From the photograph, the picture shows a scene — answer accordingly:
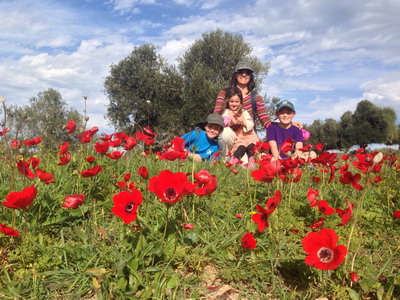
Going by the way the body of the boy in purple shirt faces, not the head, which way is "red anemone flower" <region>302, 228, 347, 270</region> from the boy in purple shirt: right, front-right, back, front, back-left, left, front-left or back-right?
front

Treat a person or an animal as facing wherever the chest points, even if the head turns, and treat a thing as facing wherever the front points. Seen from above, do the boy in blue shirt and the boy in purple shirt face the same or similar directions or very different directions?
same or similar directions

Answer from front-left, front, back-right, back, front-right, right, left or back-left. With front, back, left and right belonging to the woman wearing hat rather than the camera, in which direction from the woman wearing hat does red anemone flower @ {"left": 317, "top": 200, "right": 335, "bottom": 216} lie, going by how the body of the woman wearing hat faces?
front

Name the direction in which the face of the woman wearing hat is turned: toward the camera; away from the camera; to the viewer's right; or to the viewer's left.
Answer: toward the camera

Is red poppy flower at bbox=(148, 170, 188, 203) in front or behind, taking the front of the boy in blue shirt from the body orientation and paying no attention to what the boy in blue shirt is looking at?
in front

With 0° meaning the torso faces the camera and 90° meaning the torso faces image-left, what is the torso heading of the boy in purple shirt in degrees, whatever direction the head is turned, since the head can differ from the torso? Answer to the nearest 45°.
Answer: approximately 0°

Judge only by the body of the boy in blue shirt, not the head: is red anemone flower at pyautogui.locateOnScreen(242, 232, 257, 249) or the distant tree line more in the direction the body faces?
the red anemone flower

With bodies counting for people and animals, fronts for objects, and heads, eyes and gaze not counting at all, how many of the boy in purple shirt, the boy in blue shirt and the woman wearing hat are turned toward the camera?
3

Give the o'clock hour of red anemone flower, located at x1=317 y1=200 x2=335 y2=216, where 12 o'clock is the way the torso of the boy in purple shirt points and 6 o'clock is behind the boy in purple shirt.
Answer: The red anemone flower is roughly at 12 o'clock from the boy in purple shirt.

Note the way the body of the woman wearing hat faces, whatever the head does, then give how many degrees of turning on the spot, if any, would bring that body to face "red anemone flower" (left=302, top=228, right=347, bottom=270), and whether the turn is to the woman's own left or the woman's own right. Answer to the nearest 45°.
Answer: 0° — they already face it

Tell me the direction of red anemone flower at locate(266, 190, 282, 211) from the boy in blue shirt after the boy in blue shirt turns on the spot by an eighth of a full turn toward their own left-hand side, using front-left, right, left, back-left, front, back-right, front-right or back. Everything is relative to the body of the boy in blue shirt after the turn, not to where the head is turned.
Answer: front-right

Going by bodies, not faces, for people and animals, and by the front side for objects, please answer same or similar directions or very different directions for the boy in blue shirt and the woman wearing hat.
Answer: same or similar directions

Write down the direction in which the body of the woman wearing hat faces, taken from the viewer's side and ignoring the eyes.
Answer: toward the camera

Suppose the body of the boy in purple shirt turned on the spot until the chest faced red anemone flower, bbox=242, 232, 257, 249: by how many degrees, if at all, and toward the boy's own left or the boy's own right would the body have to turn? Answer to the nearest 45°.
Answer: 0° — they already face it

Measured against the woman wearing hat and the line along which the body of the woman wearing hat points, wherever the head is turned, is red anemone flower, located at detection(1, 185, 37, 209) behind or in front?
in front

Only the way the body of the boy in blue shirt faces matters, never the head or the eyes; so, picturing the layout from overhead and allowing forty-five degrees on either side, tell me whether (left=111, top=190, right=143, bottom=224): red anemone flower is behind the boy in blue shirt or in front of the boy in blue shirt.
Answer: in front
